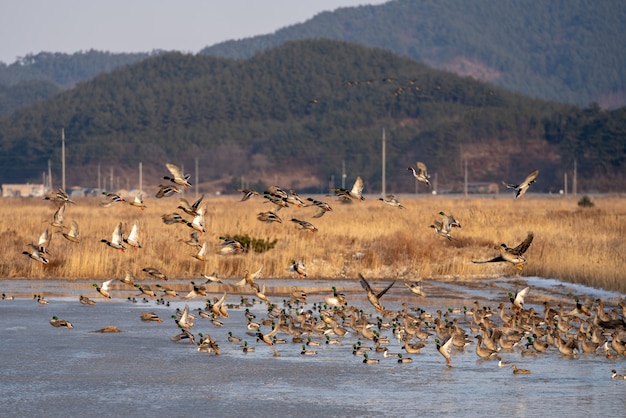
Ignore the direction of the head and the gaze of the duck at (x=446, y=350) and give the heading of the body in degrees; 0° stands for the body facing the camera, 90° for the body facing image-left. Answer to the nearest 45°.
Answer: approximately 90°

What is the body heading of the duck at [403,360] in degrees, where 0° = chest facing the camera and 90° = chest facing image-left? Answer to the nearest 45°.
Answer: approximately 90°

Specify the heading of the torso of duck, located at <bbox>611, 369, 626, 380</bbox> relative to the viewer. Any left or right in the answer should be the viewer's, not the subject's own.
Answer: facing to the left of the viewer

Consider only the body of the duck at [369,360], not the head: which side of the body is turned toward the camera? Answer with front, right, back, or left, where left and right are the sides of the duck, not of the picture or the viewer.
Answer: left

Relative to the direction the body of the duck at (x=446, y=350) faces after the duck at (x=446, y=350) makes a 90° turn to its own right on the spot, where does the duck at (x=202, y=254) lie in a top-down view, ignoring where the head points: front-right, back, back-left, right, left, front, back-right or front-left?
front-left

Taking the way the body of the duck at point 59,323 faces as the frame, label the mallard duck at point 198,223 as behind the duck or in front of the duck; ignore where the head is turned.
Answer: behind

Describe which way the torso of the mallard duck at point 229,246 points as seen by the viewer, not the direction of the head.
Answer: to the viewer's left

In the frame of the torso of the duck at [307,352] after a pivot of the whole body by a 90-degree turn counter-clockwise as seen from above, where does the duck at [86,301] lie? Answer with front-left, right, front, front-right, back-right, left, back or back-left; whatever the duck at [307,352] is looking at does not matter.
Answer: back-right
